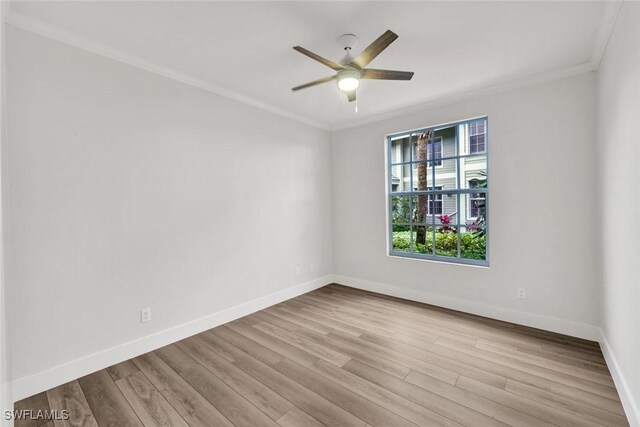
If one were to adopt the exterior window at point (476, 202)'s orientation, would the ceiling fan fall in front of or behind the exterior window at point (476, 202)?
in front

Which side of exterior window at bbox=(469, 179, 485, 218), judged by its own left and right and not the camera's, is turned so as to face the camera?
front
